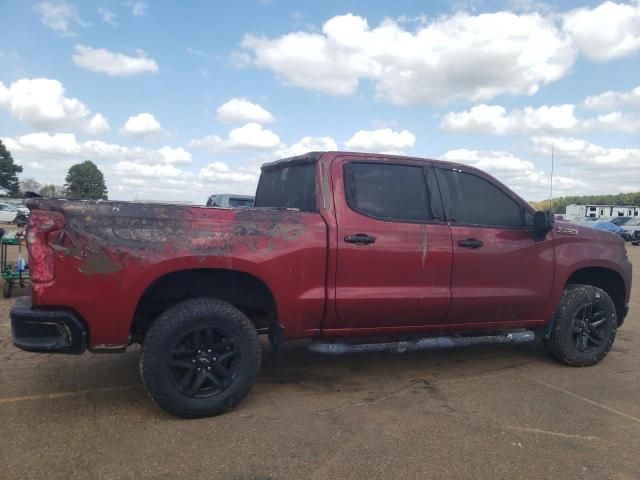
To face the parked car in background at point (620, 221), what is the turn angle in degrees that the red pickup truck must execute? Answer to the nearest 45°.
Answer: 0° — it already faces it

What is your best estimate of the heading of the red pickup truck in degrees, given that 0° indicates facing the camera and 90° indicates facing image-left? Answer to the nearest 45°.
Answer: approximately 225°

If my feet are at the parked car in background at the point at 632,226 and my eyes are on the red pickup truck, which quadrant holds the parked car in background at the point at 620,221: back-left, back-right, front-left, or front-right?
back-right

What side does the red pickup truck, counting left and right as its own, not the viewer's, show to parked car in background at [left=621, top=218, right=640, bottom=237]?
front
